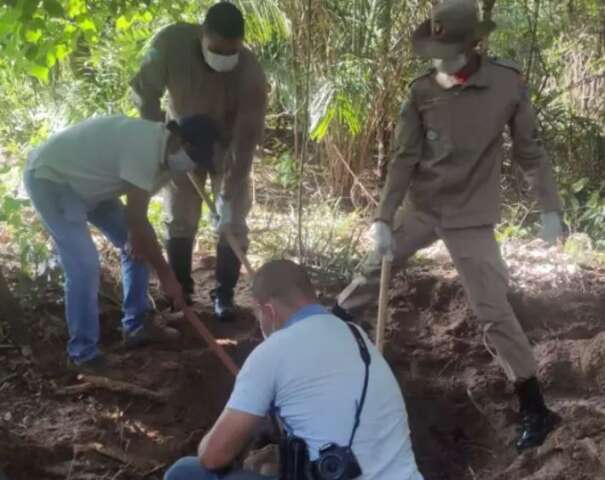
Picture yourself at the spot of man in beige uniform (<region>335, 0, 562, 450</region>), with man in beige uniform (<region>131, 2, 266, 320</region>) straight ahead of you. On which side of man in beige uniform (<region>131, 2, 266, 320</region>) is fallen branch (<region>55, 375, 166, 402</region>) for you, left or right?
left

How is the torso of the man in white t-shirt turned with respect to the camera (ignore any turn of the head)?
to the viewer's right

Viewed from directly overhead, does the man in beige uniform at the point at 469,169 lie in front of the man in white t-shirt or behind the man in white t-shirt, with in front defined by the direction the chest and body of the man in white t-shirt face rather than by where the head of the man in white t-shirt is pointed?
in front

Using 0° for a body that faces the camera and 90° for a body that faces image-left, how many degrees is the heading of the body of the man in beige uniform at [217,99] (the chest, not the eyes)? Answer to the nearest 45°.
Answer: approximately 0°

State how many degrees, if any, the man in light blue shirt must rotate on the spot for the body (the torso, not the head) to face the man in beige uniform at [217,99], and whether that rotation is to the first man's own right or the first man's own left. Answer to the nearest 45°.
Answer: approximately 45° to the first man's own right

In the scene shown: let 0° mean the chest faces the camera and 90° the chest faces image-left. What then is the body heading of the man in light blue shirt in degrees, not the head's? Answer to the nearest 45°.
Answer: approximately 135°

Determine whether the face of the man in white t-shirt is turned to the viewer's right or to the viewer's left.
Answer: to the viewer's right

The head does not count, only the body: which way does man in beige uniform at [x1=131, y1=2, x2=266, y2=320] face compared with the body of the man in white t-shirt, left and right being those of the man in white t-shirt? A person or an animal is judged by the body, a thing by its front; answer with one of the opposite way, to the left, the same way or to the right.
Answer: to the right

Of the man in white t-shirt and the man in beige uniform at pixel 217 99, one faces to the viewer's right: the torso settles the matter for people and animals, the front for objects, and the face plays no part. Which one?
the man in white t-shirt

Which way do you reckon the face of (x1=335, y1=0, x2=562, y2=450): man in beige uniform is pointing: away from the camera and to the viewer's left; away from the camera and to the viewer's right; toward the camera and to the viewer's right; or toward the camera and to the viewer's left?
toward the camera and to the viewer's left

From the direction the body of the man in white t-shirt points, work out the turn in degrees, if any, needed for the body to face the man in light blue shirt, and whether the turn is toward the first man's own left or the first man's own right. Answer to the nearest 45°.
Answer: approximately 90° to the first man's own right
